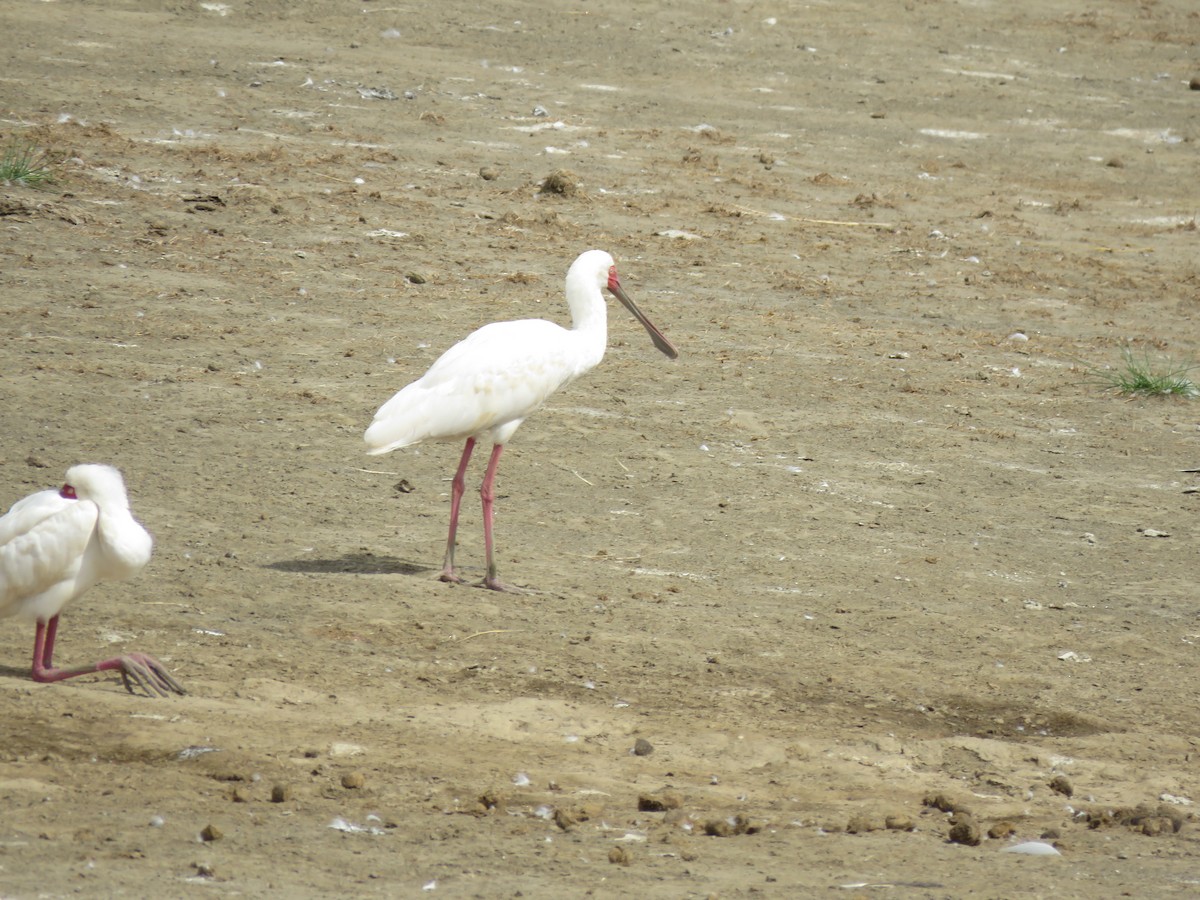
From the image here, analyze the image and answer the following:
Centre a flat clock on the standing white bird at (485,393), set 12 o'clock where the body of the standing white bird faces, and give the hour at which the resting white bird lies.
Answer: The resting white bird is roughly at 4 o'clock from the standing white bird.

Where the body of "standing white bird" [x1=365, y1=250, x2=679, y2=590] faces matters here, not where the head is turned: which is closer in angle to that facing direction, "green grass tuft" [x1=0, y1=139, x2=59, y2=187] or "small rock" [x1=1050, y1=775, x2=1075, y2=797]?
the small rock

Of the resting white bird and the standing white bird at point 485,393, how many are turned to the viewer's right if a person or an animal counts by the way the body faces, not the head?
2

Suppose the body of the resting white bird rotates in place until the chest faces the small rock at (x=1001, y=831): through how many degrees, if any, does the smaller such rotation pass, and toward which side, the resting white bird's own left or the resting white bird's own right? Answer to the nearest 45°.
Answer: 0° — it already faces it

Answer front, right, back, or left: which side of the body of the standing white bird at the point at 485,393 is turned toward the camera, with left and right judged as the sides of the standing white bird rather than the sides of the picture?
right

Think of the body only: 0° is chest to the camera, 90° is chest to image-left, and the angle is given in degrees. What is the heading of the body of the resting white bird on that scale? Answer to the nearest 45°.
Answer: approximately 270°
